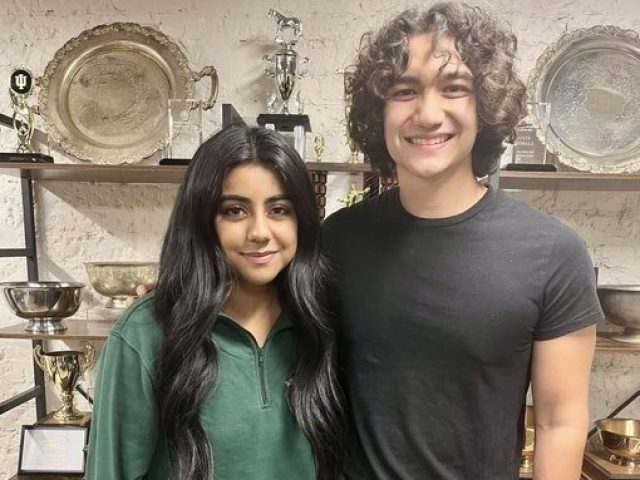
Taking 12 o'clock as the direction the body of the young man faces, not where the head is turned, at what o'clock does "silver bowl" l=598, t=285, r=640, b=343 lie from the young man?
The silver bowl is roughly at 7 o'clock from the young man.

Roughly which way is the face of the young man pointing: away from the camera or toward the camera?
toward the camera

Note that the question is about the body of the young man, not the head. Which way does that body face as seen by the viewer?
toward the camera

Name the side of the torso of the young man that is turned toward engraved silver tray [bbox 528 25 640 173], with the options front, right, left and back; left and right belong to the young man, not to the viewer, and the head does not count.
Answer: back

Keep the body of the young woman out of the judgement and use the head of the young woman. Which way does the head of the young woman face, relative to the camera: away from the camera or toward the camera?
toward the camera

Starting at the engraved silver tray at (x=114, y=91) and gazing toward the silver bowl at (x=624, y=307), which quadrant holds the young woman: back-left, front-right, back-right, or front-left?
front-right

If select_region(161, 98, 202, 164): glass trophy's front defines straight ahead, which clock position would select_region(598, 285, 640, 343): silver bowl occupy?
The silver bowl is roughly at 10 o'clock from the glass trophy.

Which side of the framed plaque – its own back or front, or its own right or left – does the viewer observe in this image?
front

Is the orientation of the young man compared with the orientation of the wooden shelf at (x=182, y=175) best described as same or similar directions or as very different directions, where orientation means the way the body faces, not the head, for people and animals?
same or similar directions

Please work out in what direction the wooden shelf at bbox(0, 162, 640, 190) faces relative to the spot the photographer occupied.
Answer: facing the viewer

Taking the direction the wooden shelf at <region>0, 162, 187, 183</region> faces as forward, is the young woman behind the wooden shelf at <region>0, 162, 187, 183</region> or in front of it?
in front
